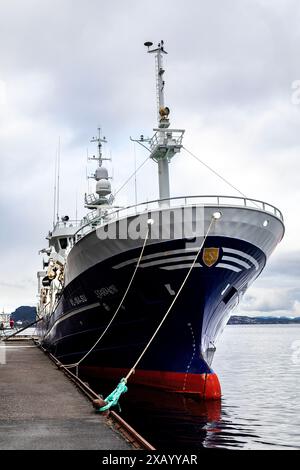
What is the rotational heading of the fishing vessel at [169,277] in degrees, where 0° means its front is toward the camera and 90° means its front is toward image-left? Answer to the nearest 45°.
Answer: approximately 315°
